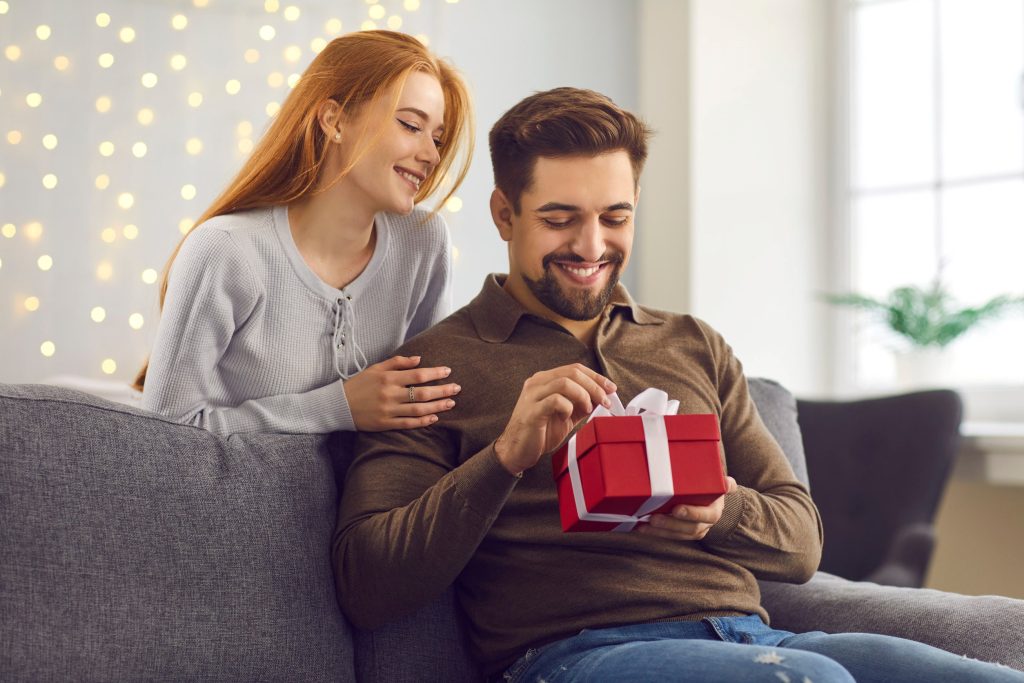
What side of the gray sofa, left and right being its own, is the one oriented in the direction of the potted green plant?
left

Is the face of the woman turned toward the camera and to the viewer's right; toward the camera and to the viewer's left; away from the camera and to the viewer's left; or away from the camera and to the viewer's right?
toward the camera and to the viewer's right

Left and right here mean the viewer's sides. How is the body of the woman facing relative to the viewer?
facing the viewer and to the right of the viewer

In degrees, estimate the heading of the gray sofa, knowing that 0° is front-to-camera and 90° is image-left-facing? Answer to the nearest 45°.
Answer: approximately 315°

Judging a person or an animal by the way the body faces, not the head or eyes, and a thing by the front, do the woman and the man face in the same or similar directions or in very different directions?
same or similar directions

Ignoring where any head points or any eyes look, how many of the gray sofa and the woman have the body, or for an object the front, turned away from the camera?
0

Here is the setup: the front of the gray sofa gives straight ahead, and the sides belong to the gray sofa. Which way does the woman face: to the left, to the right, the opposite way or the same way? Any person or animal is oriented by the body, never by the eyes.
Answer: the same way

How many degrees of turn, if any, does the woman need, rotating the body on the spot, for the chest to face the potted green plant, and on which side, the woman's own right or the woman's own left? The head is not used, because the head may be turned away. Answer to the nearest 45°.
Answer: approximately 90° to the woman's own left

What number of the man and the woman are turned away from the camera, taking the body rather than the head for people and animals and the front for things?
0
